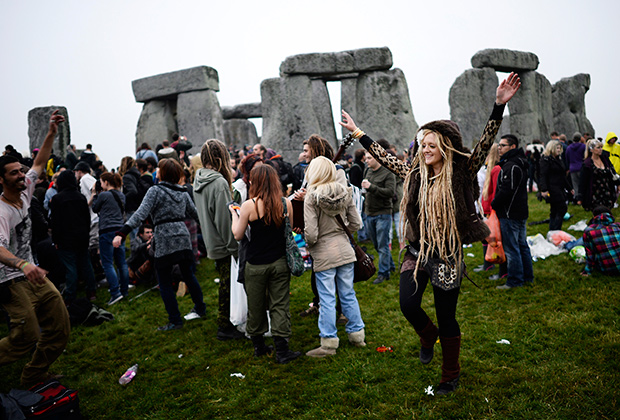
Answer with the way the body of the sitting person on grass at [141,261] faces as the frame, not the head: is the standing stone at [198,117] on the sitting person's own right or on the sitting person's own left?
on the sitting person's own left

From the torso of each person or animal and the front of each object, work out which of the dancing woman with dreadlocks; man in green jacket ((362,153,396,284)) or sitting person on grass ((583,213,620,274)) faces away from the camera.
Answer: the sitting person on grass

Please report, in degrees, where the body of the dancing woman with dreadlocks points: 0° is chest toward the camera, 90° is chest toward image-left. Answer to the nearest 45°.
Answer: approximately 45°

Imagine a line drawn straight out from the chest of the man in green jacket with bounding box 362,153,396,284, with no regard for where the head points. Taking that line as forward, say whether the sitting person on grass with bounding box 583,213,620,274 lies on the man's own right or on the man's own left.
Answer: on the man's own left

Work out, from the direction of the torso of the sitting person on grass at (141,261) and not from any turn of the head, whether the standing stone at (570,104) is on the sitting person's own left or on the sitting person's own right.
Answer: on the sitting person's own left

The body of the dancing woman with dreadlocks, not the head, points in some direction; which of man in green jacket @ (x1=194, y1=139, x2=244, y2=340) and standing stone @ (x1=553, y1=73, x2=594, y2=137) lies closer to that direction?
the man in green jacket

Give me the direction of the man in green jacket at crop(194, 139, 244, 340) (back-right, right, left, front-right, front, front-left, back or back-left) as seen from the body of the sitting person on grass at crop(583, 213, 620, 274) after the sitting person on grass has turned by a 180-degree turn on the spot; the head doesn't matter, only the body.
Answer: front-right

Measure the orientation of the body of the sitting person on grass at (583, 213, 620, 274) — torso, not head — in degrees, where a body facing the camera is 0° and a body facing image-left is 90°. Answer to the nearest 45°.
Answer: approximately 180°

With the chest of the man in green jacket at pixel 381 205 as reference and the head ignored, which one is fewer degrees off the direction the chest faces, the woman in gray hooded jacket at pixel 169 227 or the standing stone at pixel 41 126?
the woman in gray hooded jacket
